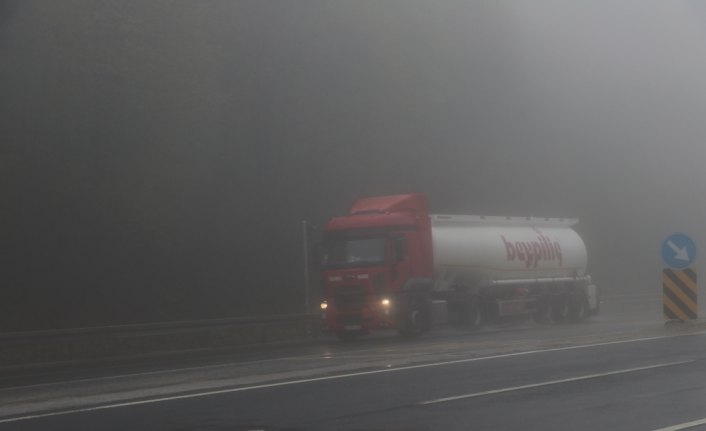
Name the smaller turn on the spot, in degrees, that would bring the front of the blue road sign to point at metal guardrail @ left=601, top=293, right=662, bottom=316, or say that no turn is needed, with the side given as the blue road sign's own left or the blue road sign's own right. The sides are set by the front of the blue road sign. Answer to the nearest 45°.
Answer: approximately 180°

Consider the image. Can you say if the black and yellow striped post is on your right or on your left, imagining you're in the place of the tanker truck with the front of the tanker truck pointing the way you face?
on your left

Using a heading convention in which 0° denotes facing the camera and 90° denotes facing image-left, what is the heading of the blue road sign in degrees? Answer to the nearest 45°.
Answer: approximately 0°

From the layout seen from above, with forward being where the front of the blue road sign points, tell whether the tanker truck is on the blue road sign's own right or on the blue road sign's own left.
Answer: on the blue road sign's own right

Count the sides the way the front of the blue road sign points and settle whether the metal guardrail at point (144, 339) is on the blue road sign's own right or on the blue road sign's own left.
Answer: on the blue road sign's own right
